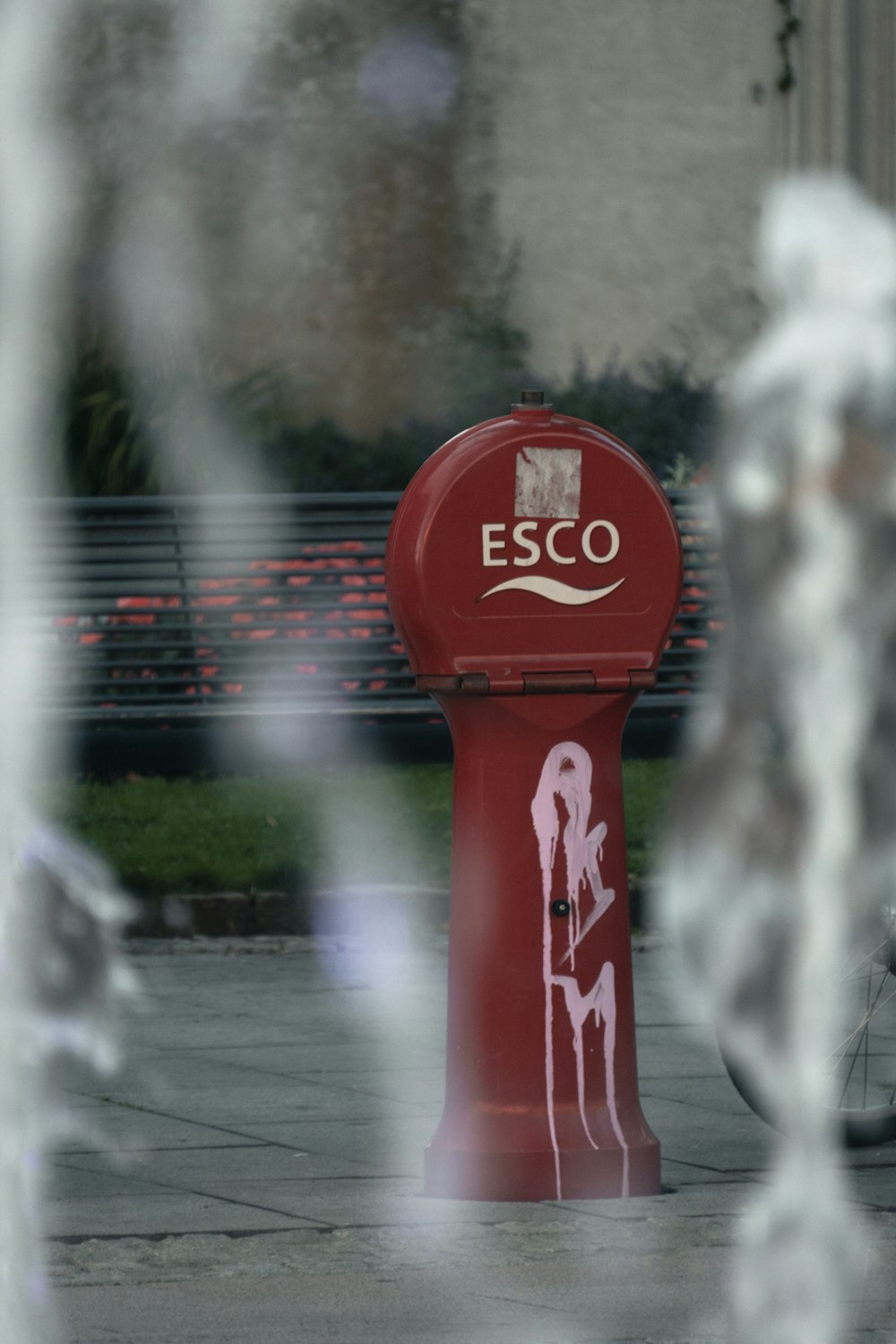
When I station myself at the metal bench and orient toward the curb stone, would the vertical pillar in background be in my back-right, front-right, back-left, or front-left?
back-left

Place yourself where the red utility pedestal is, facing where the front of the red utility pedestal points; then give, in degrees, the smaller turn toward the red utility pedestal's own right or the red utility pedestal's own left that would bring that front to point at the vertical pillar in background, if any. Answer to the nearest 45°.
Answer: approximately 180°

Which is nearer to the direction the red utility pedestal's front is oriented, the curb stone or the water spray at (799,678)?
the water spray

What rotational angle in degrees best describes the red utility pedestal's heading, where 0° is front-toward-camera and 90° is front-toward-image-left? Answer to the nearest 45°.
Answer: approximately 0°

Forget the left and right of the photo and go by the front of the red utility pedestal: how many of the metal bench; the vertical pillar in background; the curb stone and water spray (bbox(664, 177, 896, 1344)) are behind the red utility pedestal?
3
